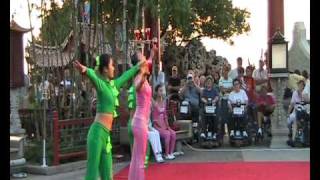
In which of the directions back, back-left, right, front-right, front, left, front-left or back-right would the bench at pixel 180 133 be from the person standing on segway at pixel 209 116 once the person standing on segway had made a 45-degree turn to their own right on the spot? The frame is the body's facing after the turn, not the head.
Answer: front

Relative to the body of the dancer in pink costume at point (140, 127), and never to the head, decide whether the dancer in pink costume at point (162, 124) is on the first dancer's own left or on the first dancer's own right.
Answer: on the first dancer's own left

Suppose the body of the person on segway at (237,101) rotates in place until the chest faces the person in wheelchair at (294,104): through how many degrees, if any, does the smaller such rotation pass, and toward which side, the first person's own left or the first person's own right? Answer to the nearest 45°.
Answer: approximately 90° to the first person's own left

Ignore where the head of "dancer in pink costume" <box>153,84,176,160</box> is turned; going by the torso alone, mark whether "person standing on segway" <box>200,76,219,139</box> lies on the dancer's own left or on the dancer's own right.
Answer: on the dancer's own left

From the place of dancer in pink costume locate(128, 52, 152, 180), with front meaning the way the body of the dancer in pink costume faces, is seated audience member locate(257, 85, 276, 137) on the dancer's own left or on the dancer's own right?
on the dancer's own left

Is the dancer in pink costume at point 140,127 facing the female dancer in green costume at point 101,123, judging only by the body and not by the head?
no

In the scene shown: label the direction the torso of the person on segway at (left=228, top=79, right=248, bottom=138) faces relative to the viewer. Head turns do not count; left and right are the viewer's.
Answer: facing the viewer

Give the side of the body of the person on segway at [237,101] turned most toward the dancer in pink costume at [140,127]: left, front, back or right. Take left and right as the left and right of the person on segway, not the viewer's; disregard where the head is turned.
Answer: front

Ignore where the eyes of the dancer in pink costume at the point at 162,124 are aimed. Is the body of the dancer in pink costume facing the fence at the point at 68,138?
no

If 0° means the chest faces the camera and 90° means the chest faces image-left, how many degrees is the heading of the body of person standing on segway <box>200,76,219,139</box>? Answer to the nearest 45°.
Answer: approximately 0°

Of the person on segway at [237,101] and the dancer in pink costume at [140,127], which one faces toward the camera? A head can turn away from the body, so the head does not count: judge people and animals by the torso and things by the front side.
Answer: the person on segway
